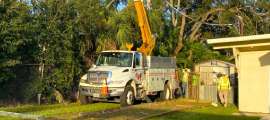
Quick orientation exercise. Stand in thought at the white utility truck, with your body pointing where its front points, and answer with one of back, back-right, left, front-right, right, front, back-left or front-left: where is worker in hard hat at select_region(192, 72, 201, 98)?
back

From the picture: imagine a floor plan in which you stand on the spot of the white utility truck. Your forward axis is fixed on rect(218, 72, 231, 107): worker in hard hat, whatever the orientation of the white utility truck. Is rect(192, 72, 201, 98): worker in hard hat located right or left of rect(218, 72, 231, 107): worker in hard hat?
left

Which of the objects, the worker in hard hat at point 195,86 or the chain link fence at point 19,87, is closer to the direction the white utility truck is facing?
the chain link fence

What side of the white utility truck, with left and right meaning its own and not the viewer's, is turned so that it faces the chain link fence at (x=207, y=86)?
back

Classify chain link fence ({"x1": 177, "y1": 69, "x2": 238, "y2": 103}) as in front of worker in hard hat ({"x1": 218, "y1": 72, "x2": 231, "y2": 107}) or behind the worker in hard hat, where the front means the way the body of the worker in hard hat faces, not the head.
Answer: in front

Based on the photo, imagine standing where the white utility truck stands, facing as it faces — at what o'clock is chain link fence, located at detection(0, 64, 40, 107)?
The chain link fence is roughly at 1 o'clock from the white utility truck.

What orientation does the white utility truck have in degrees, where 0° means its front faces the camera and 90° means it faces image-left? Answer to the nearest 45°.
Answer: approximately 45°
